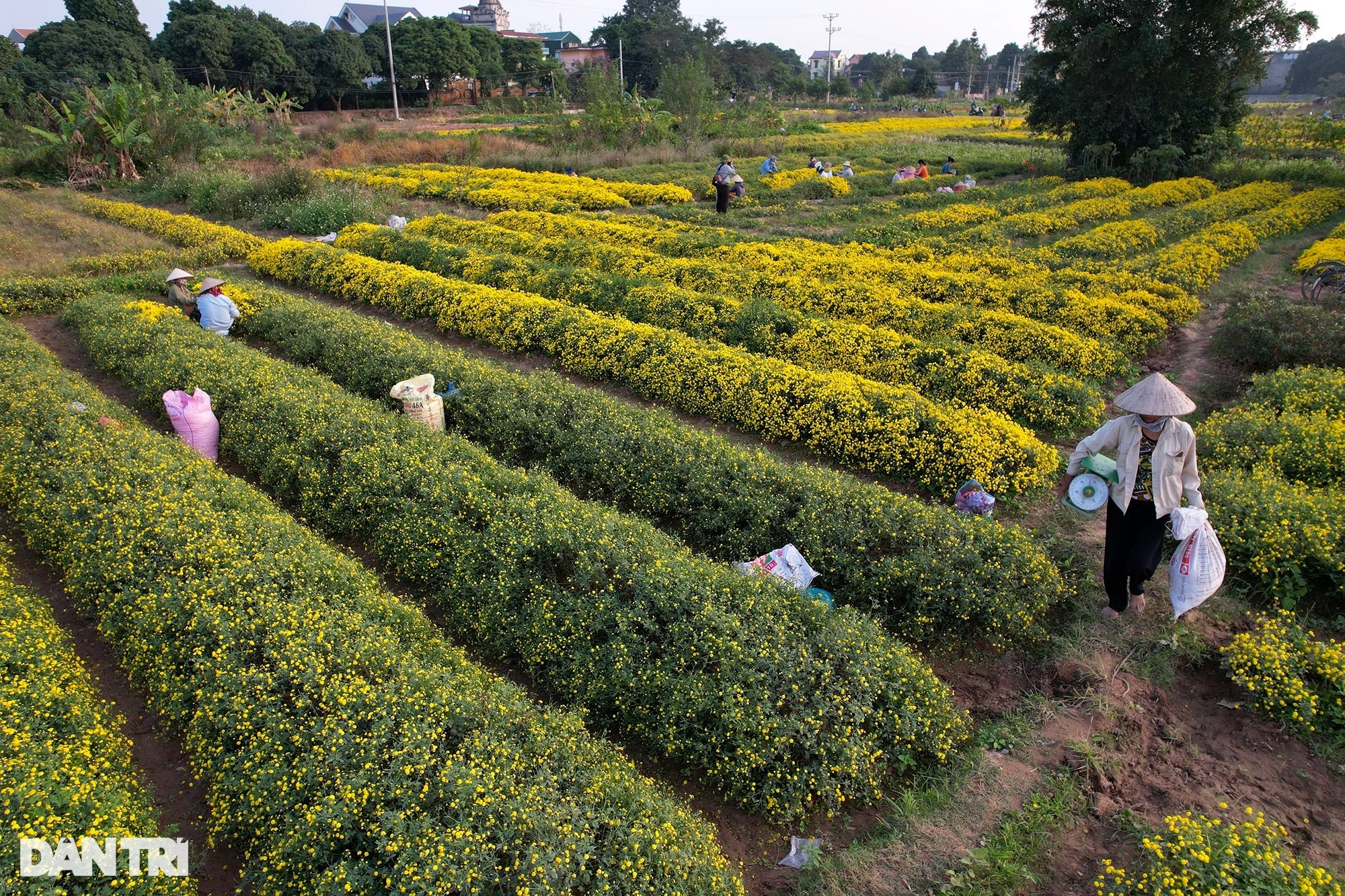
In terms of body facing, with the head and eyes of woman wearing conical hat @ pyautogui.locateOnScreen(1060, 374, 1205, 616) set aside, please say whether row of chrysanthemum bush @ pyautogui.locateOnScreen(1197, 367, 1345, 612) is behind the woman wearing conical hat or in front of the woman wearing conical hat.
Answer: behind

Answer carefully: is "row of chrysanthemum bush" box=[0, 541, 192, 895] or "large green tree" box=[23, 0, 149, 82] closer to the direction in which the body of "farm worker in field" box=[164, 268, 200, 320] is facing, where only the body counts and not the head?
the row of chrysanthemum bush

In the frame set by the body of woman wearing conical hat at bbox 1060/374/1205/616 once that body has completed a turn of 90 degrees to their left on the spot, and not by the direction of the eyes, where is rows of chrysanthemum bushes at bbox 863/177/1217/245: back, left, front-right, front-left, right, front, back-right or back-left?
left

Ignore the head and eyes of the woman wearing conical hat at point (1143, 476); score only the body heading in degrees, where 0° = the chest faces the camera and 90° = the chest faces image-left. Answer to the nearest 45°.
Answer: approximately 0°

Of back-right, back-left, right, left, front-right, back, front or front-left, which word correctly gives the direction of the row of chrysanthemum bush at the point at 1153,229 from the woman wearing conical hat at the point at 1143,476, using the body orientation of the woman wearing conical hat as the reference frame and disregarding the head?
back

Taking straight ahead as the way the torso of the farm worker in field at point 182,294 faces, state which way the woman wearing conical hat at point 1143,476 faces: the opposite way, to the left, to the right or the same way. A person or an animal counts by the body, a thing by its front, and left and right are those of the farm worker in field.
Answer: to the right

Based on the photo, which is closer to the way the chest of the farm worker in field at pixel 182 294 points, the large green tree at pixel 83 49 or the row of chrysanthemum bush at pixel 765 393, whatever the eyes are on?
the row of chrysanthemum bush

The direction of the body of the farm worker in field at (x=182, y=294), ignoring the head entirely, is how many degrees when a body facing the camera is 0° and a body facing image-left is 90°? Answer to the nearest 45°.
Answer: approximately 315°

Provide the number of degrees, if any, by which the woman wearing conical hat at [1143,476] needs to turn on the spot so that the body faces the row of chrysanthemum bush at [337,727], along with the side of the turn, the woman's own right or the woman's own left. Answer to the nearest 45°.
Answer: approximately 45° to the woman's own right

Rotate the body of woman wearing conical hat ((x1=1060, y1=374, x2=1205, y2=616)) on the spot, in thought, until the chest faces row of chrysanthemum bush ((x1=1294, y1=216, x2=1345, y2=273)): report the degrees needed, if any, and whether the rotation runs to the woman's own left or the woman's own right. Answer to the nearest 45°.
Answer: approximately 180°
